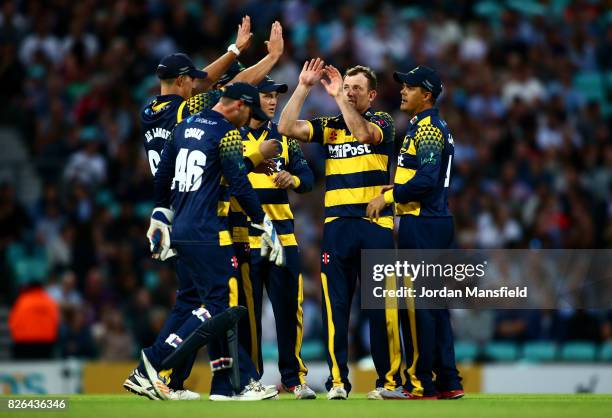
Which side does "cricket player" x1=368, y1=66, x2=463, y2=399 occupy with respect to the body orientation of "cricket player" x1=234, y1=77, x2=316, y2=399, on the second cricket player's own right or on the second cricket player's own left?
on the second cricket player's own left

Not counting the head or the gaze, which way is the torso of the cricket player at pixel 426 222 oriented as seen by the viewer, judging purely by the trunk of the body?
to the viewer's left

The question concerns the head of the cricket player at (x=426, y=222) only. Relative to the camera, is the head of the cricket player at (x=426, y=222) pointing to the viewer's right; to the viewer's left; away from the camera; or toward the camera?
to the viewer's left

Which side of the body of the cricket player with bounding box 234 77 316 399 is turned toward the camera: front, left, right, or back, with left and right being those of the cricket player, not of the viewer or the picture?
front

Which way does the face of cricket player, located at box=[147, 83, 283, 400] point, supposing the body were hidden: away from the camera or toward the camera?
away from the camera

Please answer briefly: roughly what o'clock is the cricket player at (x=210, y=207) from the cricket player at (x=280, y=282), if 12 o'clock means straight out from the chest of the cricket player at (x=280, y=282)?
the cricket player at (x=210, y=207) is roughly at 1 o'clock from the cricket player at (x=280, y=282).

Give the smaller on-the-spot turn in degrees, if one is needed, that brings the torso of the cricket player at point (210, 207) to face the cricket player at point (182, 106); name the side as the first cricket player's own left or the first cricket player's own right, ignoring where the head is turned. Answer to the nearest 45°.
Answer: approximately 45° to the first cricket player's own left

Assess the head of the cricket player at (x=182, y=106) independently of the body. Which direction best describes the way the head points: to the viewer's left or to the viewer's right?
to the viewer's right

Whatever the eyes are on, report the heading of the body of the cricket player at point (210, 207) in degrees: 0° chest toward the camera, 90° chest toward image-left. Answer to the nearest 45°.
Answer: approximately 225°
